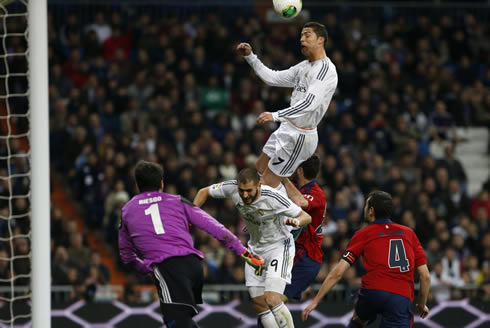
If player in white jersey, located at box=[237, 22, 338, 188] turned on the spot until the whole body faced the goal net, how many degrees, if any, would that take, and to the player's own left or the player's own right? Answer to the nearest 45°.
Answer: approximately 45° to the player's own right

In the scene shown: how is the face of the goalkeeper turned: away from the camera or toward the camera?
away from the camera
